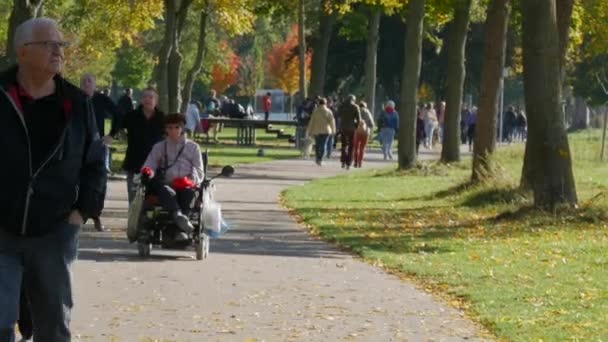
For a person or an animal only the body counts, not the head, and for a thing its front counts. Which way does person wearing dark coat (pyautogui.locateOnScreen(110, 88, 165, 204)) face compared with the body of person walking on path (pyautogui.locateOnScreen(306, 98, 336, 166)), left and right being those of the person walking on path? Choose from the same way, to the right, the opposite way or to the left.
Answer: the opposite way

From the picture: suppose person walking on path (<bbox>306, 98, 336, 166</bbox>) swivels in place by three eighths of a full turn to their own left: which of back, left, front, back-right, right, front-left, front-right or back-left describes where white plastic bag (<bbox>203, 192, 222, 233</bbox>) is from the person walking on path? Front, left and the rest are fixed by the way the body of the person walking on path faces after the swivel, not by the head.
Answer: front-left

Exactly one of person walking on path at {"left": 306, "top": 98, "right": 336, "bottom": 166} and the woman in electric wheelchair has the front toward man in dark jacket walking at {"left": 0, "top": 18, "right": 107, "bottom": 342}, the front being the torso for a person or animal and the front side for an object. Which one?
the woman in electric wheelchair

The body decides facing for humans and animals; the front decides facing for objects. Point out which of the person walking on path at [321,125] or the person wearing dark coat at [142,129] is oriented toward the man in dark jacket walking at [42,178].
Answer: the person wearing dark coat

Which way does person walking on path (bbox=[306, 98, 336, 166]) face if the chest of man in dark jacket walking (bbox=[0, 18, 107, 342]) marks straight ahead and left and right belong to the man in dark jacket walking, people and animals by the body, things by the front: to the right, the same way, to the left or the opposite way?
the opposite way

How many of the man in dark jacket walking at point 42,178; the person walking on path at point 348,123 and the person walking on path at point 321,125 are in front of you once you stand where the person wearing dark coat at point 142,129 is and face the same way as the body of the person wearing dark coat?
1

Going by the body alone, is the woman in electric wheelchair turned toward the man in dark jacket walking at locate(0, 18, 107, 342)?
yes

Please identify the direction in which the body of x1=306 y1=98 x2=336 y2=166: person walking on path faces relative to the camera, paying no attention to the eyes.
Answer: away from the camera

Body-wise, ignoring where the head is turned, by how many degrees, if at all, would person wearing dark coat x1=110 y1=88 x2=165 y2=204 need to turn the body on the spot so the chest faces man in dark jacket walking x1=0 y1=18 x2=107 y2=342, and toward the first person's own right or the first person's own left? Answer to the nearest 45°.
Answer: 0° — they already face them

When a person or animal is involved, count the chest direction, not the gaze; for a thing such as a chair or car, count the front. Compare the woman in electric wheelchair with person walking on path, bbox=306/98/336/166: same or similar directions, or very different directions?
very different directions
